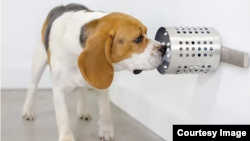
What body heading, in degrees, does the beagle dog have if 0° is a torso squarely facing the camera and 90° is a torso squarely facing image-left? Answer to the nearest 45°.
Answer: approximately 315°
